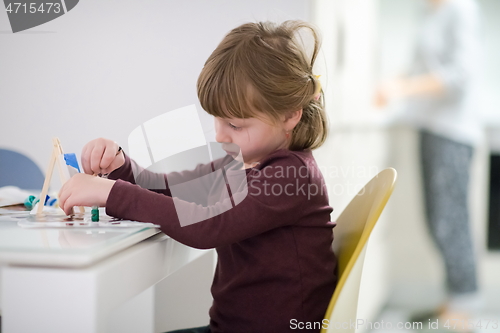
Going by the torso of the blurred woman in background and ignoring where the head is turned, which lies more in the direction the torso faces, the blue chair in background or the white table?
the blue chair in background

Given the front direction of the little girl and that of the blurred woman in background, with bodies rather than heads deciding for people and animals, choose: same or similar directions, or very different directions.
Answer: same or similar directions

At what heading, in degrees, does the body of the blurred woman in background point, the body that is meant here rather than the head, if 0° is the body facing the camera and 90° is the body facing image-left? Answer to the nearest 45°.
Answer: approximately 90°

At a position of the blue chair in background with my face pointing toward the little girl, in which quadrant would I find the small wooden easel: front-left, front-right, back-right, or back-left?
front-right

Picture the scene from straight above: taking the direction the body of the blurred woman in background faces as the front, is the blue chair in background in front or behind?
in front

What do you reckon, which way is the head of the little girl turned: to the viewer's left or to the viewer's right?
to the viewer's left

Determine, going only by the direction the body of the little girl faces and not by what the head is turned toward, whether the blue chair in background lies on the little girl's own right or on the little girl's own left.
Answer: on the little girl's own right

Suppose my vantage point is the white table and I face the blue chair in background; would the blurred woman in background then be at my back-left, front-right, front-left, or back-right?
front-right

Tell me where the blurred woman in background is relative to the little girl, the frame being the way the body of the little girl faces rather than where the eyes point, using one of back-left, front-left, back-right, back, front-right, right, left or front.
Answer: back-right

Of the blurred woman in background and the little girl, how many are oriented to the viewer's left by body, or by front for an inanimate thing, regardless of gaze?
2

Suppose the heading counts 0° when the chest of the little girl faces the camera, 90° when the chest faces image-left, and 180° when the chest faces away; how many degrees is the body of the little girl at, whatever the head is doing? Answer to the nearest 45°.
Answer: approximately 90°
